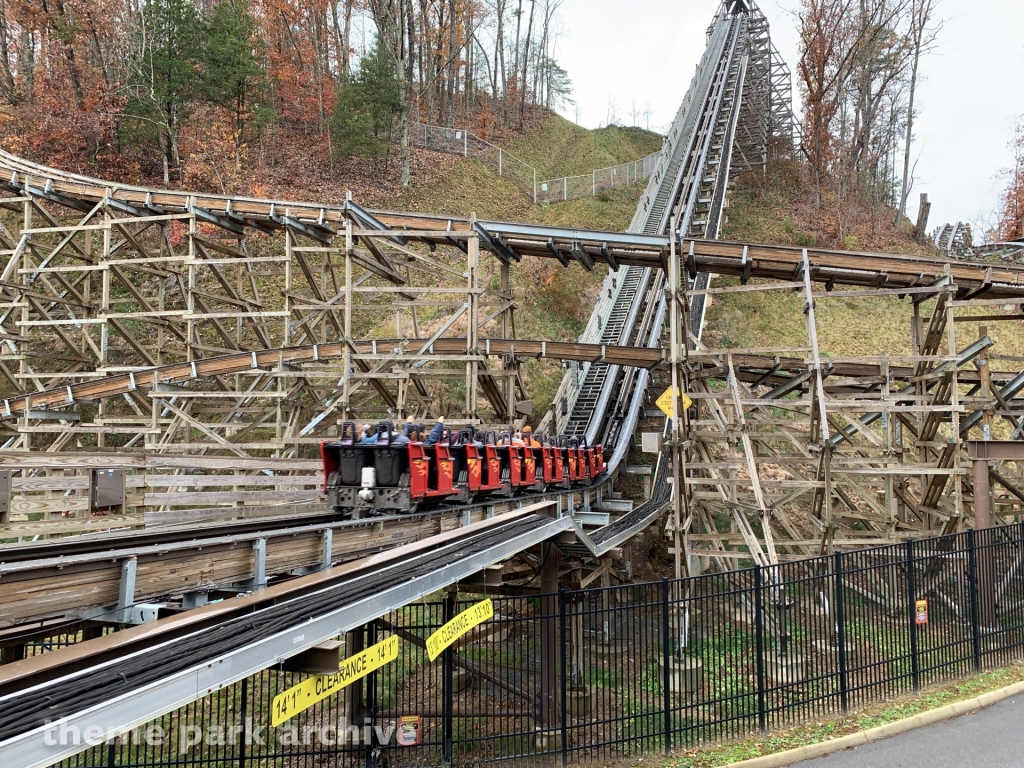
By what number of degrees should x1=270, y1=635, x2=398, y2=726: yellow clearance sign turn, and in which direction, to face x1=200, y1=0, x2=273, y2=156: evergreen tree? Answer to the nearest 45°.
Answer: approximately 135° to its left

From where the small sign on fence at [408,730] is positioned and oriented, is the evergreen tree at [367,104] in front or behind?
behind

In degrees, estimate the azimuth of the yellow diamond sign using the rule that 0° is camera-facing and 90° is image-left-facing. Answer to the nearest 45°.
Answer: approximately 0°

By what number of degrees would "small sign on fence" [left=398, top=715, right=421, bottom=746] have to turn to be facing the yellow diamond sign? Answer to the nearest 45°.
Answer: approximately 135° to its left

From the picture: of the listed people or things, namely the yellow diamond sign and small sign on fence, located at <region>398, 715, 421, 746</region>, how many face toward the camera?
2

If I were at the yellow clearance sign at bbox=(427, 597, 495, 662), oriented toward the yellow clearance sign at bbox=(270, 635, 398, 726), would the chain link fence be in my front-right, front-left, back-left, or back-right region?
back-right

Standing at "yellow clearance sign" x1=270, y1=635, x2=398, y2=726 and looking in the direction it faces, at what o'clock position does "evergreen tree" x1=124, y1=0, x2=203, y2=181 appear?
The evergreen tree is roughly at 7 o'clock from the yellow clearance sign.

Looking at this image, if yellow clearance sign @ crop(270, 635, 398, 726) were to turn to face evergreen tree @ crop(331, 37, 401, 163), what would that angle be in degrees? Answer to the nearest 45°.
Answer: approximately 135° to its left

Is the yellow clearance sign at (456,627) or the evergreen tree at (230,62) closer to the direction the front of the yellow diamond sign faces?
the yellow clearance sign

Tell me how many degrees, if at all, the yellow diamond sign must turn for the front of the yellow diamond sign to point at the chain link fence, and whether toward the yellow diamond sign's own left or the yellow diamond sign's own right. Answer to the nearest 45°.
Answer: approximately 180°

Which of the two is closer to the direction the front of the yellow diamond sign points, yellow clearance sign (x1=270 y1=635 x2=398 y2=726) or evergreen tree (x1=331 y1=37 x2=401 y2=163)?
the yellow clearance sign
